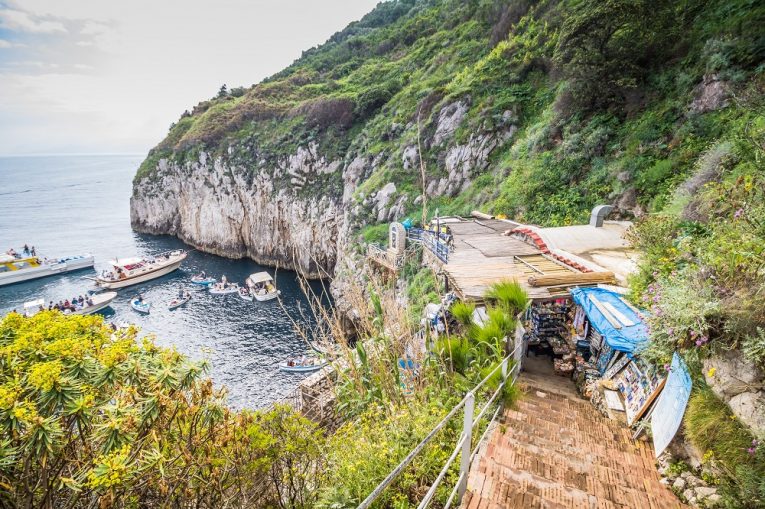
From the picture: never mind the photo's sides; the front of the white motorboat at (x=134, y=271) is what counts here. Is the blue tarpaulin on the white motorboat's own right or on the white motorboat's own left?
on the white motorboat's own right

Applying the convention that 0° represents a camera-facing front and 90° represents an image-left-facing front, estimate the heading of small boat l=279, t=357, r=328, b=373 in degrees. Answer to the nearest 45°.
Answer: approximately 270°

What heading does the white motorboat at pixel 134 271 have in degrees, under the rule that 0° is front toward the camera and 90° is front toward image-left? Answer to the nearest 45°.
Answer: approximately 225°

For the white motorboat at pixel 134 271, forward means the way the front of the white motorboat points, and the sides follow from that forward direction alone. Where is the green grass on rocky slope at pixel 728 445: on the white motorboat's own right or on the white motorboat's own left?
on the white motorboat's own right

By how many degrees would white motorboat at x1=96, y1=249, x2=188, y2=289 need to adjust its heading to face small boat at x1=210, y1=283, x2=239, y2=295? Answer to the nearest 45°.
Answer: approximately 90° to its right

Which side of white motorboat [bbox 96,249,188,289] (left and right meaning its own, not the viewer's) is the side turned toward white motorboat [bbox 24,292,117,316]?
back

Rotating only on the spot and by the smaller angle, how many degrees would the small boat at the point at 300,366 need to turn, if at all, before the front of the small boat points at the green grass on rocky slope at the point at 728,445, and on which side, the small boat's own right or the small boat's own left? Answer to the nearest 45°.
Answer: approximately 90° to the small boat's own right
